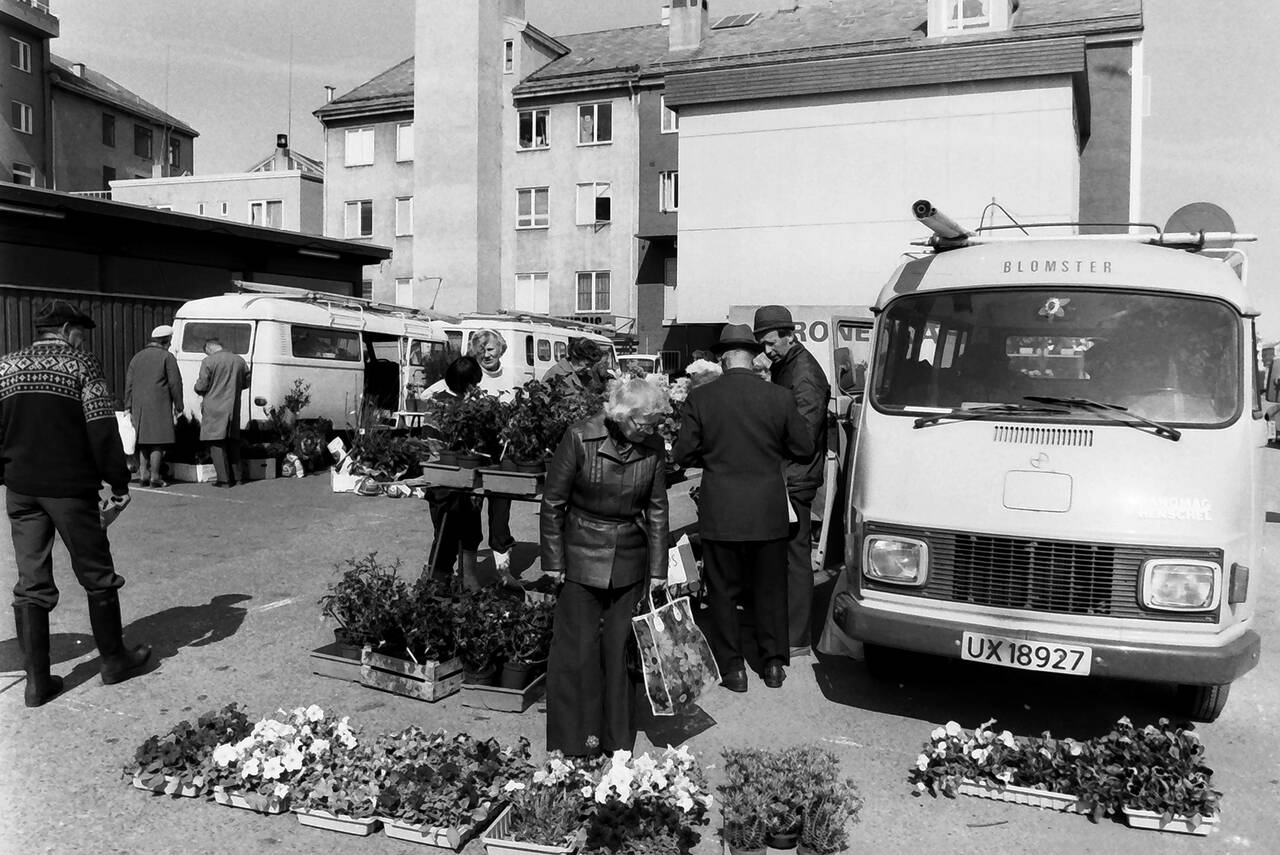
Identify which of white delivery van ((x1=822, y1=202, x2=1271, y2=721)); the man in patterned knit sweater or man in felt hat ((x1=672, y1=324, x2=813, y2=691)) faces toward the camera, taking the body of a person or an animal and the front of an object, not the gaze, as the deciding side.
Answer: the white delivery van

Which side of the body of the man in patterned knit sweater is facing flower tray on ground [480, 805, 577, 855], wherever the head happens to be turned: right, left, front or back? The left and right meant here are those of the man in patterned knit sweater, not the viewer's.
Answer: right

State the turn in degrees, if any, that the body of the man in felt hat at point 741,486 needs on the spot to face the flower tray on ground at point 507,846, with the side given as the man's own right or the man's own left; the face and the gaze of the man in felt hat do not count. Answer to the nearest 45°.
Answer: approximately 180°

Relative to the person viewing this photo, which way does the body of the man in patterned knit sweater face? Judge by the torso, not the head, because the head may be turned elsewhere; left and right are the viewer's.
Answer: facing away from the viewer and to the right of the viewer

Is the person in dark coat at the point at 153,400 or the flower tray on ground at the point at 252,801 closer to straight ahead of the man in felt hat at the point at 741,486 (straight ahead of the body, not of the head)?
the person in dark coat

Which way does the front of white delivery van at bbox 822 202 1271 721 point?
toward the camera

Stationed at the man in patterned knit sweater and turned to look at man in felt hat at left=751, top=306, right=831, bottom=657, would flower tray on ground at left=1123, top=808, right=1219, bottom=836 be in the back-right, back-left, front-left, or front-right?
front-right

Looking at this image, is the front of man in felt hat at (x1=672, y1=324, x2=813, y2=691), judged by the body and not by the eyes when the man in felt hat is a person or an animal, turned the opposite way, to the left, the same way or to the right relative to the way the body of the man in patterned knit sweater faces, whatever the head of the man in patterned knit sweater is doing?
the same way

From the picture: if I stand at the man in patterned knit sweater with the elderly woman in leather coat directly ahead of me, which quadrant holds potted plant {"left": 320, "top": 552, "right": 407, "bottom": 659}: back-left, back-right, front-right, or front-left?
front-left

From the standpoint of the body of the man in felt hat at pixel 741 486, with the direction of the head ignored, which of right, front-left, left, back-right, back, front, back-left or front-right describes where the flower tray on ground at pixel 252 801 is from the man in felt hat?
back-left

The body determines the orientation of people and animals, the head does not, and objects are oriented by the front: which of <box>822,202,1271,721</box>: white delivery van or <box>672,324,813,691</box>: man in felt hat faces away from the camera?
the man in felt hat

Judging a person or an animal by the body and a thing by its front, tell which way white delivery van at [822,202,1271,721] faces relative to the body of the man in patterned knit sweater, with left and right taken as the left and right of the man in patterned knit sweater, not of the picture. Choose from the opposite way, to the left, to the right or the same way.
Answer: the opposite way

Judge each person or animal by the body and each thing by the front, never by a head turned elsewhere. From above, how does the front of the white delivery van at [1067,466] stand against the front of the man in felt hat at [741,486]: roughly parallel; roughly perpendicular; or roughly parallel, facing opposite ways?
roughly parallel, facing opposite ways

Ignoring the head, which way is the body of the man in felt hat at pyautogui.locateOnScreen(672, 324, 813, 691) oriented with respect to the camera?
away from the camera

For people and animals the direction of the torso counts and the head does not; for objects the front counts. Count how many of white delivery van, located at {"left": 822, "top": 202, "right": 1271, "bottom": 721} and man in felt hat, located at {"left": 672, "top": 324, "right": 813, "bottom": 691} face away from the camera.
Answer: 1

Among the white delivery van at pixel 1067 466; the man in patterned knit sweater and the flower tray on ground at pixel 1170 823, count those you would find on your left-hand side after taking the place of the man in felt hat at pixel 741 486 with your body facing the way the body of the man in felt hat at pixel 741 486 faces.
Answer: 1

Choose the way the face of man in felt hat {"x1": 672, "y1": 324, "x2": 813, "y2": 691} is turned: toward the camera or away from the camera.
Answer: away from the camera

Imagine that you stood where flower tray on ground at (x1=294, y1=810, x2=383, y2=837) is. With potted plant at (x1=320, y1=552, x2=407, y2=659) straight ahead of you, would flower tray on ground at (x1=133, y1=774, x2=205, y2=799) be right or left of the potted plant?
left
